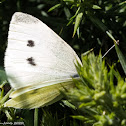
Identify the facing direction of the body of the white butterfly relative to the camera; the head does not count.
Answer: to the viewer's right
